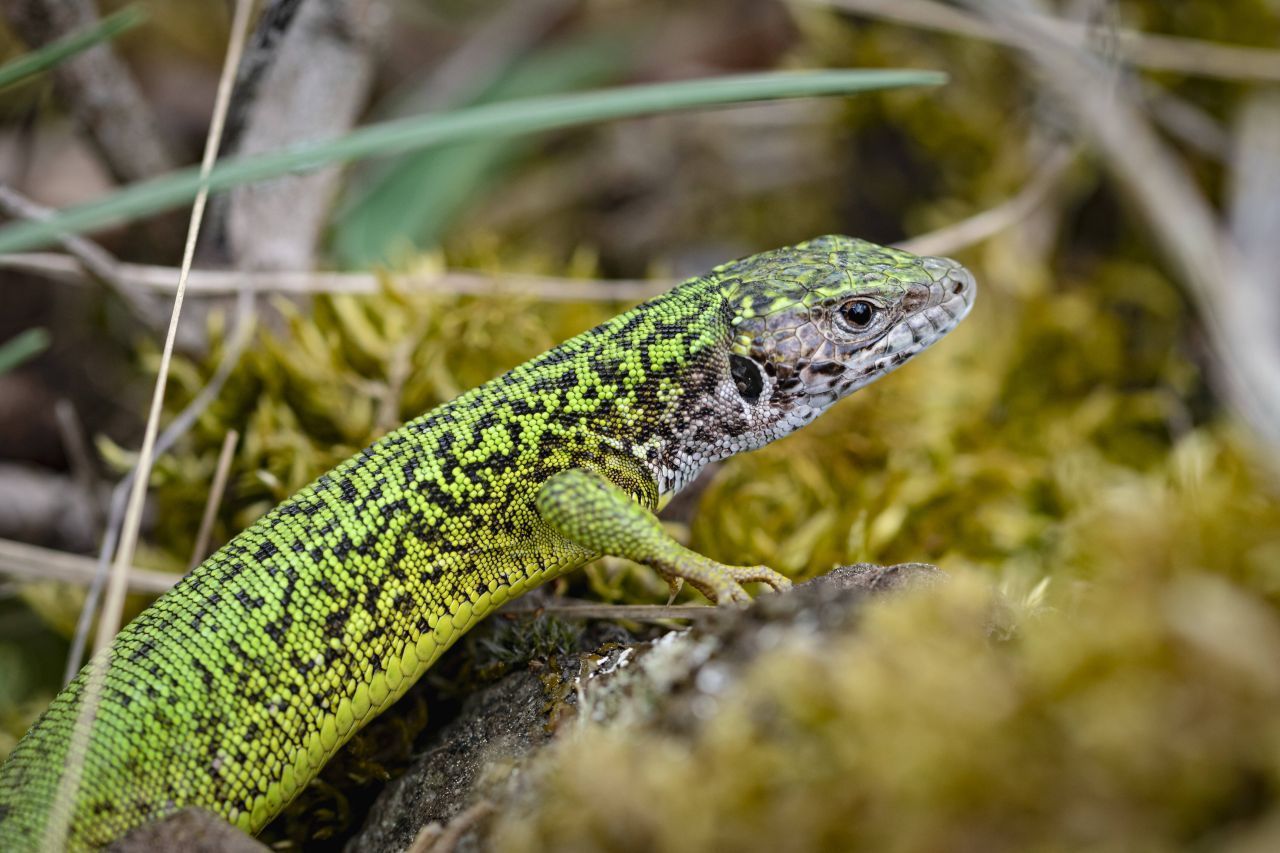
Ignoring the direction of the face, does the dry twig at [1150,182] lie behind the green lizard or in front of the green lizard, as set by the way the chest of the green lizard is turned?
in front

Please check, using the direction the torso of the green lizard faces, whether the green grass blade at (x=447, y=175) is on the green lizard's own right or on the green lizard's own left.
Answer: on the green lizard's own left

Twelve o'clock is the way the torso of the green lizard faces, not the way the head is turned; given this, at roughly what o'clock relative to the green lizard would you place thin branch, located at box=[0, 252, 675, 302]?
The thin branch is roughly at 9 o'clock from the green lizard.

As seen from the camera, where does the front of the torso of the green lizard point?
to the viewer's right

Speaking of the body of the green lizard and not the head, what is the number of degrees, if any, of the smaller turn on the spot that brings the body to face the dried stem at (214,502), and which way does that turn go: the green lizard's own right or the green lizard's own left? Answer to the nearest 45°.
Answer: approximately 135° to the green lizard's own left

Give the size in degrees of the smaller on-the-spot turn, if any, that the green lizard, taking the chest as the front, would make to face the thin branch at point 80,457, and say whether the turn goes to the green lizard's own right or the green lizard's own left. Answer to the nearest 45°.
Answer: approximately 135° to the green lizard's own left
